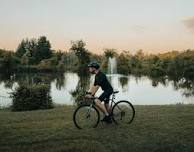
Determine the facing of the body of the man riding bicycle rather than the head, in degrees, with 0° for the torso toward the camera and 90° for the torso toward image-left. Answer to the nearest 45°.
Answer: approximately 90°

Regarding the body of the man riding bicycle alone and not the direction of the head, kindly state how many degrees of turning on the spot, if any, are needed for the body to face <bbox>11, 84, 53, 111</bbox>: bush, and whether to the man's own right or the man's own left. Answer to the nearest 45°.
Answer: approximately 45° to the man's own right
